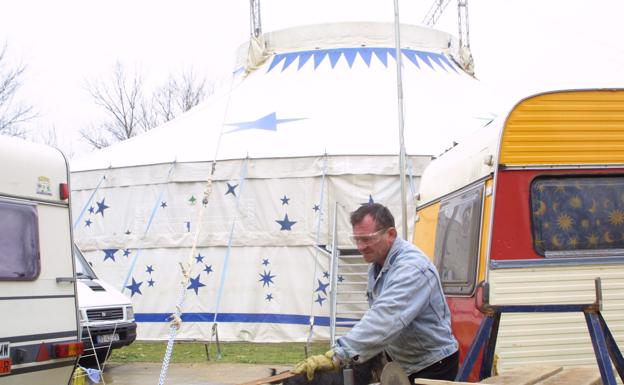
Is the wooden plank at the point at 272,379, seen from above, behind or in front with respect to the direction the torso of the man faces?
in front

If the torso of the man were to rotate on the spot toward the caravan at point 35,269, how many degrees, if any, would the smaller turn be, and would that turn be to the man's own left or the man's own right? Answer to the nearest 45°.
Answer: approximately 45° to the man's own right

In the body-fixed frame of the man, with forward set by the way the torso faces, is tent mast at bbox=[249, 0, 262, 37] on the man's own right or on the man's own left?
on the man's own right

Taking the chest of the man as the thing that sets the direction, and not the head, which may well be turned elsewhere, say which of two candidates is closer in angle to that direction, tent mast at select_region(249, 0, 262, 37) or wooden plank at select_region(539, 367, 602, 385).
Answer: the tent mast

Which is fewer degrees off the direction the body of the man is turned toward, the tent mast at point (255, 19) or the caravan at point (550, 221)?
the tent mast

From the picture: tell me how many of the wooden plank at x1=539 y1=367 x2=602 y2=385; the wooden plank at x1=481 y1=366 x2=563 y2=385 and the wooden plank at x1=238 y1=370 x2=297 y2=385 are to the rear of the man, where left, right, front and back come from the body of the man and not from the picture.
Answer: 2

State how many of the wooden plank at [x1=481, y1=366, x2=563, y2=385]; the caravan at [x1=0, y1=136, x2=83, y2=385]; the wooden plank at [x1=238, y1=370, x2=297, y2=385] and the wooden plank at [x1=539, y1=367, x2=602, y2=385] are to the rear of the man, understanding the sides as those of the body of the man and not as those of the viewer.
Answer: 2

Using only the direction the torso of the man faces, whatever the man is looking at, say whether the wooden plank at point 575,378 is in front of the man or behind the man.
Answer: behind

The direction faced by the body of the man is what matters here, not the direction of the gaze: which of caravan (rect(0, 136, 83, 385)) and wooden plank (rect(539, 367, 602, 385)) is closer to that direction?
the caravan

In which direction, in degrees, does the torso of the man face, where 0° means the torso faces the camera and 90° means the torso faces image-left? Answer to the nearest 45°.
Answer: approximately 90°

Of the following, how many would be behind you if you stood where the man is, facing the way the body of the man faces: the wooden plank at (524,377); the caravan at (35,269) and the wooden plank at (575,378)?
2

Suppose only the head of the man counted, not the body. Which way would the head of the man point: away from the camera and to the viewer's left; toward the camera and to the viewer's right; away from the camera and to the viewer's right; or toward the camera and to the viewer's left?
toward the camera and to the viewer's left

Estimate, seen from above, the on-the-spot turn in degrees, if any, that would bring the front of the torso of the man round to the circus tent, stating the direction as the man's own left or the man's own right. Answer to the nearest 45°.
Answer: approximately 90° to the man's own right
